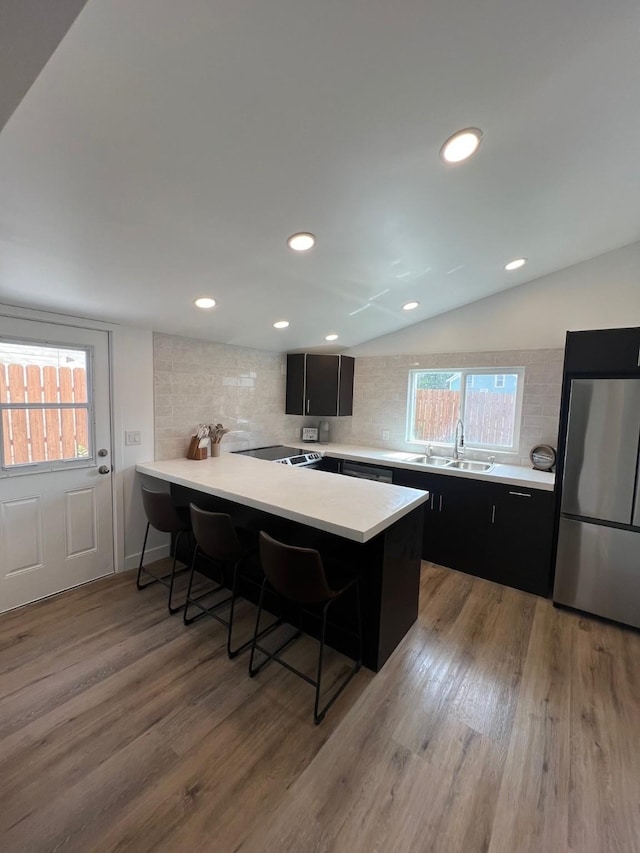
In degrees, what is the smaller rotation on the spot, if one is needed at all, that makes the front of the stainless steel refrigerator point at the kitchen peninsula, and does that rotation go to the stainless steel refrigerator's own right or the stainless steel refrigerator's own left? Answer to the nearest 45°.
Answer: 0° — it already faces it

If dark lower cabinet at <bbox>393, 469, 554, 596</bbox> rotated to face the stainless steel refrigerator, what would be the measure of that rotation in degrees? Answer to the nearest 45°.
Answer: approximately 135° to its left

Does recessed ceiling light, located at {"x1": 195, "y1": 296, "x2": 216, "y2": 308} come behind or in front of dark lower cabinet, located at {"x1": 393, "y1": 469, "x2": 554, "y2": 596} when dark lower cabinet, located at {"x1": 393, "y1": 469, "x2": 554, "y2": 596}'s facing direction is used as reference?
in front

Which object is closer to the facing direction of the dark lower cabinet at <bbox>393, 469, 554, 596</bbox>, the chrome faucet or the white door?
the white door

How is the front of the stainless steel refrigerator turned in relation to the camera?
facing the viewer and to the left of the viewer

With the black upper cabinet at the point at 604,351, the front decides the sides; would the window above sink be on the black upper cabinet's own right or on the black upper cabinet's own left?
on the black upper cabinet's own right

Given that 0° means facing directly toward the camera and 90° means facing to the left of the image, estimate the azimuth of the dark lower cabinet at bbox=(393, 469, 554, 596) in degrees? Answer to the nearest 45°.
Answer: approximately 45°

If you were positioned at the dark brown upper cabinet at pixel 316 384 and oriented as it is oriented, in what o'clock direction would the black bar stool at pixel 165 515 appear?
The black bar stool is roughly at 1 o'clock from the dark brown upper cabinet.

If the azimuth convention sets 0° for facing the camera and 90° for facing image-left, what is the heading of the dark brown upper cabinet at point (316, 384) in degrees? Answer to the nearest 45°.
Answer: approximately 0°

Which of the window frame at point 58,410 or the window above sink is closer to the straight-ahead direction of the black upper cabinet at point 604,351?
the window frame
